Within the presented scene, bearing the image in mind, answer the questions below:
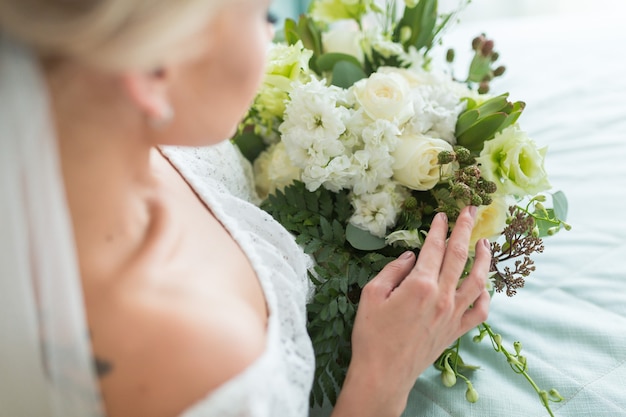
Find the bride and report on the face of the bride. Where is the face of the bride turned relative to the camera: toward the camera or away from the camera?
away from the camera

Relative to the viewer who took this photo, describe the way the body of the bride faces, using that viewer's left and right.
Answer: facing away from the viewer and to the right of the viewer
